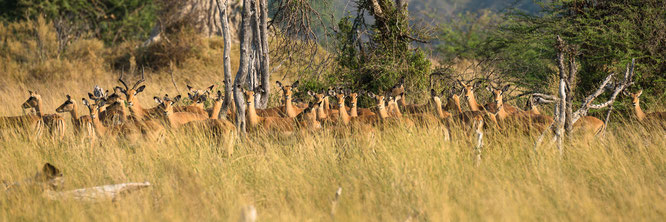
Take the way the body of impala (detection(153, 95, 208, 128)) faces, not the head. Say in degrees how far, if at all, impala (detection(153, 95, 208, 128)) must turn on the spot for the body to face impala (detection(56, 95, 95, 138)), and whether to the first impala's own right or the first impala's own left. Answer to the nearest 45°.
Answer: approximately 45° to the first impala's own right

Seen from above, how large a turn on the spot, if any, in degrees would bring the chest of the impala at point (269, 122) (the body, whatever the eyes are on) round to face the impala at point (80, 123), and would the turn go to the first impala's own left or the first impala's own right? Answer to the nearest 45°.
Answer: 0° — it already faces it

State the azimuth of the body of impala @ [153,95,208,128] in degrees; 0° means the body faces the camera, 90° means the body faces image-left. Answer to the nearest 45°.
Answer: approximately 45°

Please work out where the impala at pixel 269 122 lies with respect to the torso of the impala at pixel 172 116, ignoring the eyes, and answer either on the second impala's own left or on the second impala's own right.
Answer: on the second impala's own left

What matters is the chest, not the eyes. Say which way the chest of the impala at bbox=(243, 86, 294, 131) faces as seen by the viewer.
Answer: to the viewer's left
